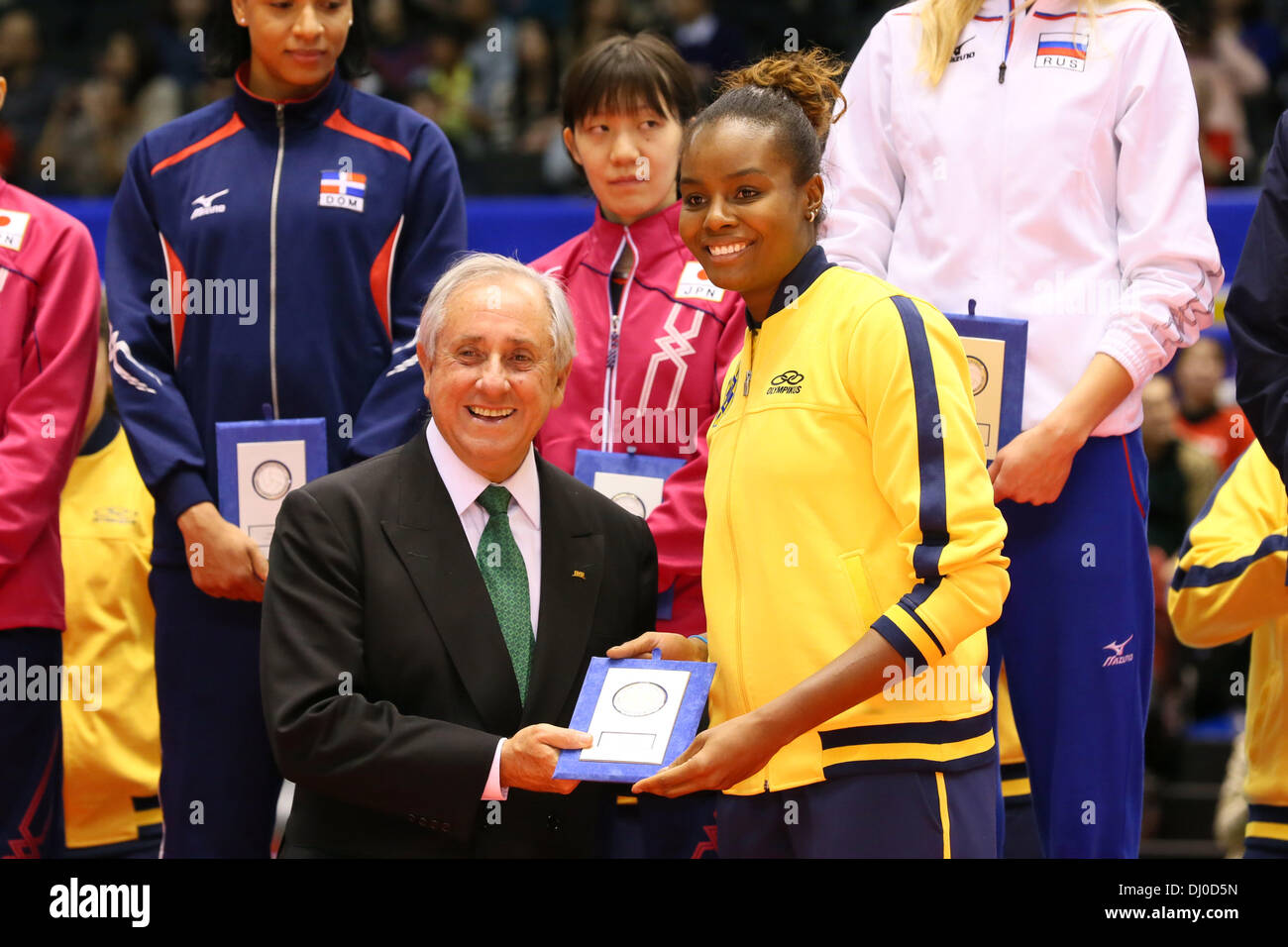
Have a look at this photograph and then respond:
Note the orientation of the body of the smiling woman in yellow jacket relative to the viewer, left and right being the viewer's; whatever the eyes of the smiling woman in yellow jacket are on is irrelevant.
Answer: facing the viewer and to the left of the viewer

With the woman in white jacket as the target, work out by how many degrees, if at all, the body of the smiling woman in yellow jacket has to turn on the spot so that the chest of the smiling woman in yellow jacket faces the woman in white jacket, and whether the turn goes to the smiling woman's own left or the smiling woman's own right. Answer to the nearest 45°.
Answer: approximately 180°

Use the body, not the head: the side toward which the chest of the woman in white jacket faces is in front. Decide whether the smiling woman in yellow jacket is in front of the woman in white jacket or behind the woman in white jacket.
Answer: in front

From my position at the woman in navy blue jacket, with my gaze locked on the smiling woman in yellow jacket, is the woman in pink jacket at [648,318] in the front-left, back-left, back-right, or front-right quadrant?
front-left

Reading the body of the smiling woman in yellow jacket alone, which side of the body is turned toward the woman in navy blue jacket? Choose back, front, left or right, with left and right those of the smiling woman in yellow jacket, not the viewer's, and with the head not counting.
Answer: right

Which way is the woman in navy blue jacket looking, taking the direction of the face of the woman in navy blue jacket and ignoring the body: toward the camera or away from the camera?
toward the camera

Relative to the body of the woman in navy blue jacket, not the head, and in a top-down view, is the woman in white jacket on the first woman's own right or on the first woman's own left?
on the first woman's own left

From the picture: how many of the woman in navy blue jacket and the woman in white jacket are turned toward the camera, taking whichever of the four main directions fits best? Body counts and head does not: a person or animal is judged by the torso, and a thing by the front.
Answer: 2

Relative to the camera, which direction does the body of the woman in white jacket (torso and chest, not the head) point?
toward the camera

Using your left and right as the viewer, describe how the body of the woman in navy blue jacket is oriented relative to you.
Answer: facing the viewer

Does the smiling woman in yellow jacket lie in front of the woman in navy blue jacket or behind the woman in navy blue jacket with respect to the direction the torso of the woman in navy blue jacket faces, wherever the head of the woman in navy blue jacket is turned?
in front

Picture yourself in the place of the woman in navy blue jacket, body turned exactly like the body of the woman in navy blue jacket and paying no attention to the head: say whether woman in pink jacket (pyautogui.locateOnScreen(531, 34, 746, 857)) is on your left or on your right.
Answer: on your left

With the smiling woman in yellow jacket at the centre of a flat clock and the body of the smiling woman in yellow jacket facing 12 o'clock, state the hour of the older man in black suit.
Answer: The older man in black suit is roughly at 2 o'clock from the smiling woman in yellow jacket.
